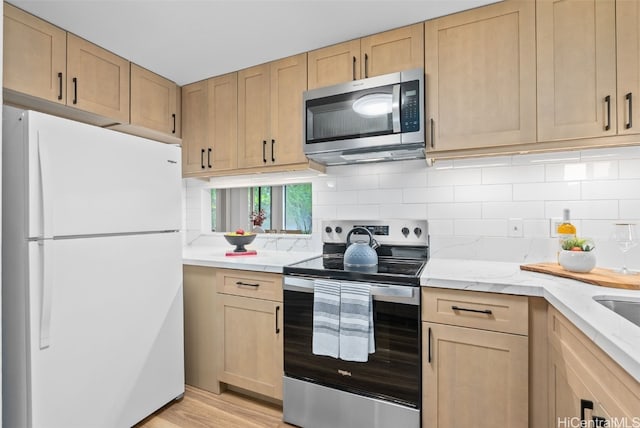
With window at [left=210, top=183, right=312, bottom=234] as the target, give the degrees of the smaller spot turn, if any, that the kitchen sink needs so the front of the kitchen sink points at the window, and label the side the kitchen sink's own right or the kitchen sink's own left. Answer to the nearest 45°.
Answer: approximately 45° to the kitchen sink's own right

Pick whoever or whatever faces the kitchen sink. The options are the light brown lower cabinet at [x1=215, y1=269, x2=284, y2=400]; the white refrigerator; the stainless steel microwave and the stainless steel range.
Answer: the white refrigerator

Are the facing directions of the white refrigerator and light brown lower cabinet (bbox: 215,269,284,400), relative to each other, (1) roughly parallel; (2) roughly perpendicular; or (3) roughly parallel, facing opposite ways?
roughly perpendicular

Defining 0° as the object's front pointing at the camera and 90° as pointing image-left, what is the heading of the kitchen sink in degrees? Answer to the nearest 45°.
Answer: approximately 45°

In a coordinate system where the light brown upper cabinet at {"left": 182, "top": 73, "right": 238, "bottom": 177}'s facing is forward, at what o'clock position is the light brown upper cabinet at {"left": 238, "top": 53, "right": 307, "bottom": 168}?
the light brown upper cabinet at {"left": 238, "top": 53, "right": 307, "bottom": 168} is roughly at 9 o'clock from the light brown upper cabinet at {"left": 182, "top": 73, "right": 238, "bottom": 177}.

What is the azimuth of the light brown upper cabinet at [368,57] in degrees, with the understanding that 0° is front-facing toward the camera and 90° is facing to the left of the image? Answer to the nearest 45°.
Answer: approximately 45°

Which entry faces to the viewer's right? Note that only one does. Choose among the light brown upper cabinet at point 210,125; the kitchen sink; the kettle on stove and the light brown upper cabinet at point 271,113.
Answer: the kettle on stove

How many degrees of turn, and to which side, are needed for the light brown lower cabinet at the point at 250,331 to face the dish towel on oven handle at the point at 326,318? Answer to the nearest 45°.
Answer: approximately 90° to its left

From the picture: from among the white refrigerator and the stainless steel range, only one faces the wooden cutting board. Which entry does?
the white refrigerator

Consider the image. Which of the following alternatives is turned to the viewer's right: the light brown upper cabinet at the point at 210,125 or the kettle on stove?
the kettle on stove

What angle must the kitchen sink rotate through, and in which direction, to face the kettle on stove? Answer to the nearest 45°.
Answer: approximately 45° to its right

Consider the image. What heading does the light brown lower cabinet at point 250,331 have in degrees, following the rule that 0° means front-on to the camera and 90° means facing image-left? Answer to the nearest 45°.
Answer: approximately 45°

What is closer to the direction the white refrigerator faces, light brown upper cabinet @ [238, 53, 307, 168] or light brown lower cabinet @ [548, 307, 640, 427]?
the light brown lower cabinet

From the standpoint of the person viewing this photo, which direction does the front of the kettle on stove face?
facing to the right of the viewer

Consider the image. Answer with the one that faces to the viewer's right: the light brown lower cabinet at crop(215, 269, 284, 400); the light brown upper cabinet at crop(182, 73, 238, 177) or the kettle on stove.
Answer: the kettle on stove
